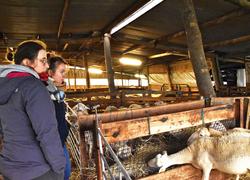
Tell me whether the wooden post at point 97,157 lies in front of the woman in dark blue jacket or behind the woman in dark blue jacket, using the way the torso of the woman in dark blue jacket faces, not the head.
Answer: in front

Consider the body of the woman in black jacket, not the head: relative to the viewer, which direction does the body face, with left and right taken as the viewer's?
facing to the right of the viewer

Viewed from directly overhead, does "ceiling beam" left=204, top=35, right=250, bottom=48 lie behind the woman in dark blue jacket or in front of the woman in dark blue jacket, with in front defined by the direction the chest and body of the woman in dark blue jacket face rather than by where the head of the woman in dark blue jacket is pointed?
in front

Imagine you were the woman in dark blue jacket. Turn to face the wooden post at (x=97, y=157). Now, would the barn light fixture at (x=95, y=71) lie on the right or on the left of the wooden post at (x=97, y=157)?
left

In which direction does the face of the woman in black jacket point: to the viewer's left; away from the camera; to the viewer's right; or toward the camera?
to the viewer's right

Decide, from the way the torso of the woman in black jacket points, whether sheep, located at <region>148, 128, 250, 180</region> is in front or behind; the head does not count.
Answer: in front

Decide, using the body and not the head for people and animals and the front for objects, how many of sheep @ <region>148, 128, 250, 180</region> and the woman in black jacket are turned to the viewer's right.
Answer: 1

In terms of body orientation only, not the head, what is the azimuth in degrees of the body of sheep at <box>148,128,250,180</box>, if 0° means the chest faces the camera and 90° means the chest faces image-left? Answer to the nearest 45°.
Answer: approximately 90°

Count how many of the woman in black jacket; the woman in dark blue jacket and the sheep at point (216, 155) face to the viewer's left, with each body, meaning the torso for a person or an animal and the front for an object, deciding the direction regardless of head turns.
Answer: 1

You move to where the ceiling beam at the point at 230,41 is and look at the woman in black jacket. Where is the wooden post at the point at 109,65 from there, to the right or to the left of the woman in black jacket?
right

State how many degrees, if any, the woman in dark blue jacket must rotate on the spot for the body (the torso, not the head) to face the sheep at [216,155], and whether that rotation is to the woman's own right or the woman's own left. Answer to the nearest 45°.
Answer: approximately 45° to the woman's own right

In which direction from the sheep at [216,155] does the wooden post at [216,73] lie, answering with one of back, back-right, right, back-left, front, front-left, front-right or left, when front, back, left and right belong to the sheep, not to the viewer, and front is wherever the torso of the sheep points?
right

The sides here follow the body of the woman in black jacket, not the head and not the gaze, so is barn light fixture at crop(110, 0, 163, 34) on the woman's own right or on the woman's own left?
on the woman's own left

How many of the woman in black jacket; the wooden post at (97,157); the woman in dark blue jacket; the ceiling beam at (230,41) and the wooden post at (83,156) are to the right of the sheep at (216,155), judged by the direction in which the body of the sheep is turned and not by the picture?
1

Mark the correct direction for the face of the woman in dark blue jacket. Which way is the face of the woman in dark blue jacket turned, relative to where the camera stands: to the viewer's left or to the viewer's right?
to the viewer's right

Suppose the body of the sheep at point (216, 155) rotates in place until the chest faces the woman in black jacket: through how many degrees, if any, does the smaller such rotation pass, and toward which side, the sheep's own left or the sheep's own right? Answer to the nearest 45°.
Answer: approximately 45° to the sheep's own left
